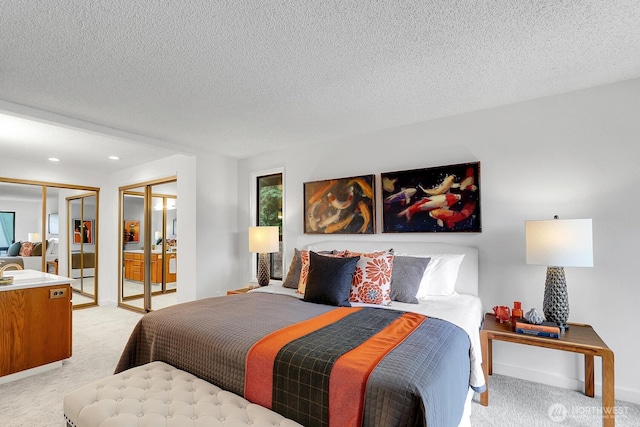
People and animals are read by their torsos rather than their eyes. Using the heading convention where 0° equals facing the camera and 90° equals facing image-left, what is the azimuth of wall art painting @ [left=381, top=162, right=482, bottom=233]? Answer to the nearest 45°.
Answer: approximately 45°

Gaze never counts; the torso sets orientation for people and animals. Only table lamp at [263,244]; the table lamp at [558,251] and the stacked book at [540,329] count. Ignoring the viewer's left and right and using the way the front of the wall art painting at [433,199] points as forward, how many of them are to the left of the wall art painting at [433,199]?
2

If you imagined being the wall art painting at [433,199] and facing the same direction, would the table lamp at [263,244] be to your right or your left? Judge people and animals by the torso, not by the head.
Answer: on your right

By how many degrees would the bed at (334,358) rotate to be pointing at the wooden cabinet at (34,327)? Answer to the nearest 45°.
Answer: approximately 90° to its right
